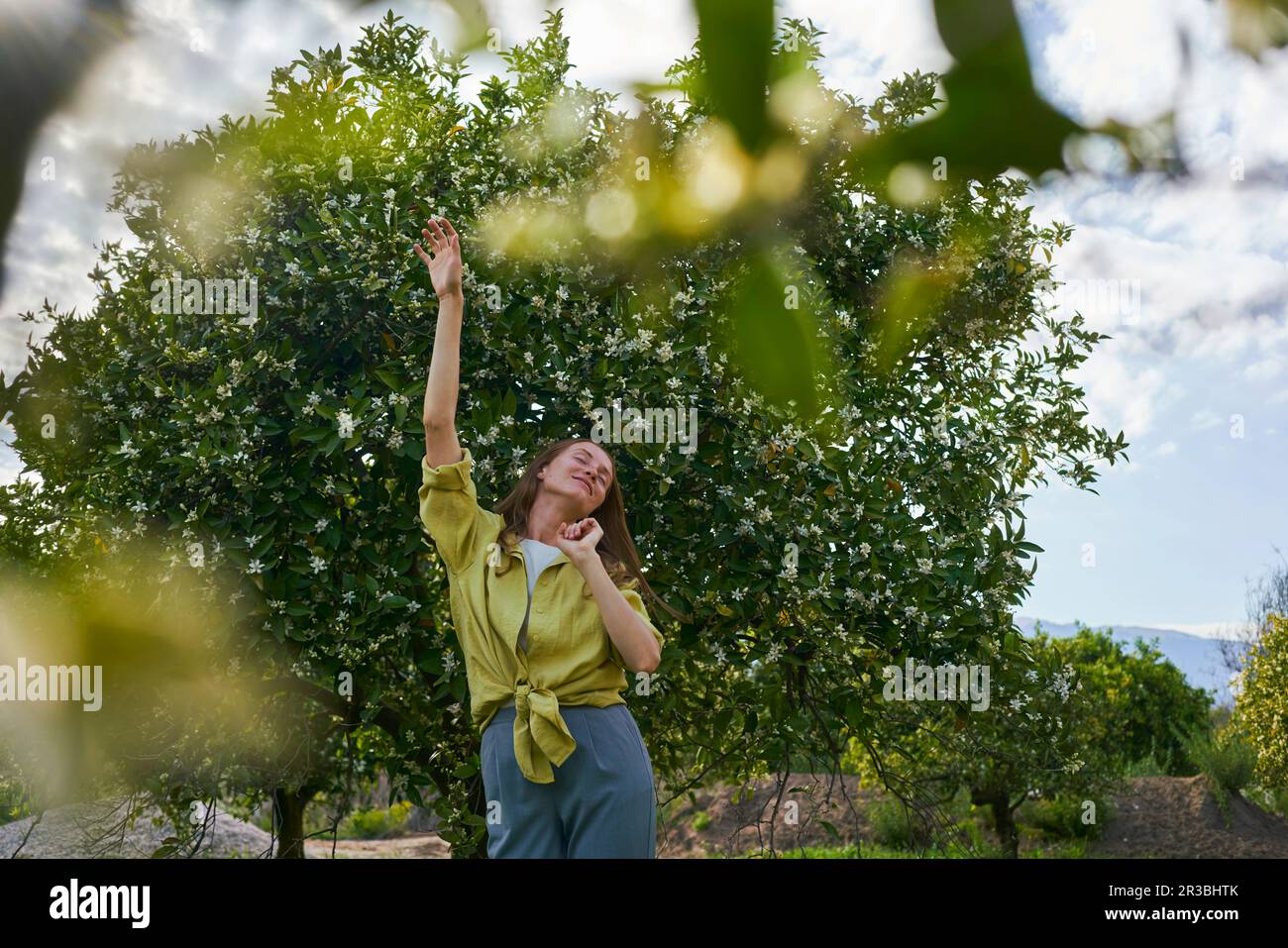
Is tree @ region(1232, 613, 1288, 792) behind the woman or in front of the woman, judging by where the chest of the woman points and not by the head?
behind

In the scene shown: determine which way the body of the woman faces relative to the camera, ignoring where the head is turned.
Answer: toward the camera

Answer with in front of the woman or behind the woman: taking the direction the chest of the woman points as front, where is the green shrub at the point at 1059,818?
behind

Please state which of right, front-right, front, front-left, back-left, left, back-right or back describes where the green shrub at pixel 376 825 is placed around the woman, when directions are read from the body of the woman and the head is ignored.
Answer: back

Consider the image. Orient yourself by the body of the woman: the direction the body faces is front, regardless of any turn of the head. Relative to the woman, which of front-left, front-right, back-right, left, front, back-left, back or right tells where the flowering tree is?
back

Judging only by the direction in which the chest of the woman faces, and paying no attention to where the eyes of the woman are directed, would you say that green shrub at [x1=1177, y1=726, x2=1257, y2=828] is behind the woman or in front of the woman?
behind
